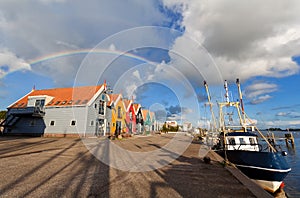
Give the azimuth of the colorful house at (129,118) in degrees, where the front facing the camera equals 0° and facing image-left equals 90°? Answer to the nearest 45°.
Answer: approximately 315°

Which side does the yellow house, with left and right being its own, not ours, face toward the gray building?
right

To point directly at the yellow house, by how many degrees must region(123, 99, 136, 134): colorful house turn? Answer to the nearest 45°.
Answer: approximately 45° to its right

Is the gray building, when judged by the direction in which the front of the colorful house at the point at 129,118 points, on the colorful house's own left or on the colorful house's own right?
on the colorful house's own right

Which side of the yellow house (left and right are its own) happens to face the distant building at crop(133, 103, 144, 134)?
left

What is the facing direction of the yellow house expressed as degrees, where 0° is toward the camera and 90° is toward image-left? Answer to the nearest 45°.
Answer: approximately 315°
